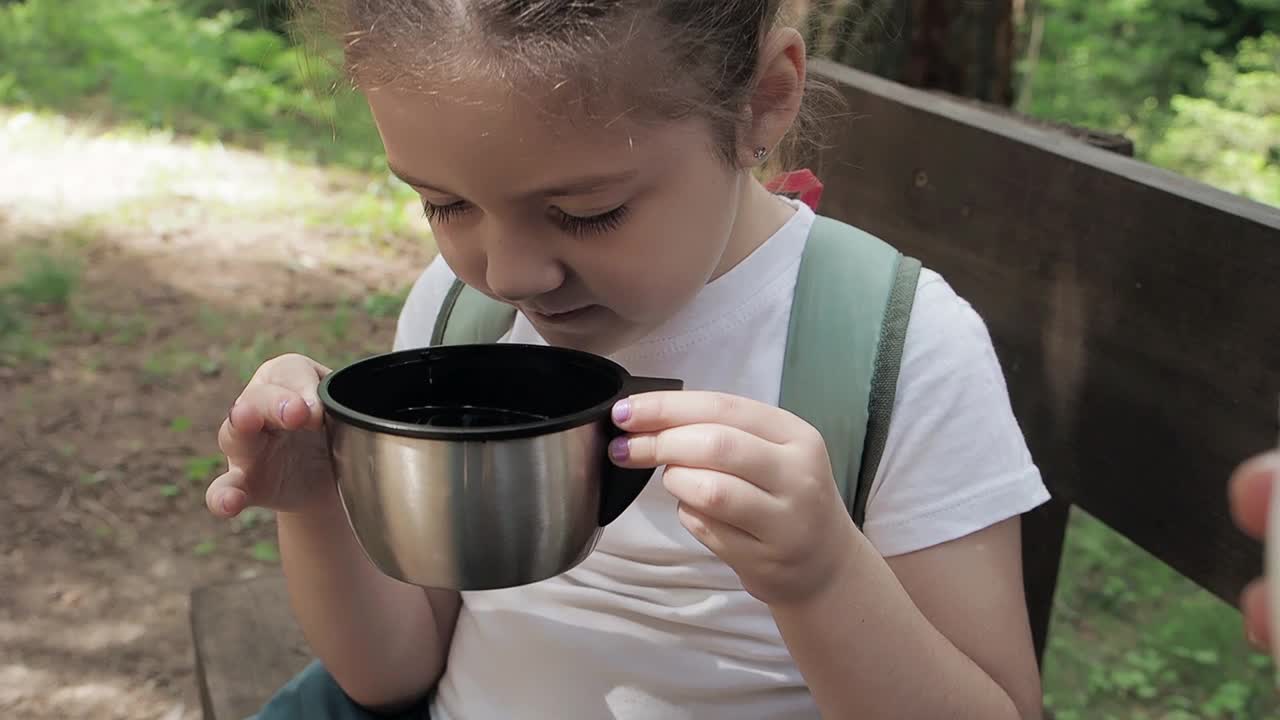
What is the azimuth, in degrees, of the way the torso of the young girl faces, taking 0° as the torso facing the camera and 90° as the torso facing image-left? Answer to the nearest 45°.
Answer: approximately 45°

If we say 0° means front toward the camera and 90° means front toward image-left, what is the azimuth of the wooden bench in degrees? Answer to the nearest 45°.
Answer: approximately 45°

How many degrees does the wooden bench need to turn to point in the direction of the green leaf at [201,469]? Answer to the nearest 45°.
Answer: approximately 90° to its right

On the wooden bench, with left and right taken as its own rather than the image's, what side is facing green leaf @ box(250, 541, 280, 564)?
right
